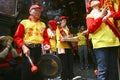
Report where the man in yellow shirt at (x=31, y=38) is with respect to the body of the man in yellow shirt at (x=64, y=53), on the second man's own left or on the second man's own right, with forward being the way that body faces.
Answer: on the second man's own right

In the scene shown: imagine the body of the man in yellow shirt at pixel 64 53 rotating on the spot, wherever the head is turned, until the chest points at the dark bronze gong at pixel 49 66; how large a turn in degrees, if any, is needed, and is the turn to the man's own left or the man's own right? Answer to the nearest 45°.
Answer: approximately 45° to the man's own right

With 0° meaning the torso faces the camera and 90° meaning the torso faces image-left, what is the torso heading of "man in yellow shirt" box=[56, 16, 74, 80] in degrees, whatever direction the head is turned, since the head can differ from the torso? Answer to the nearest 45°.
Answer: approximately 315°
